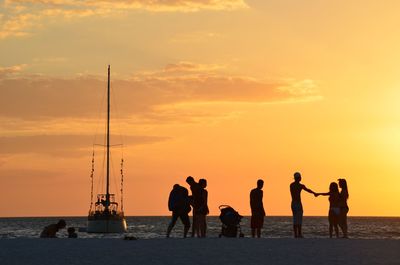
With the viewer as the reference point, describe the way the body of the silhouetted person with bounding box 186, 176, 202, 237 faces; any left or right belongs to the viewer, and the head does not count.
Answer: facing to the left of the viewer

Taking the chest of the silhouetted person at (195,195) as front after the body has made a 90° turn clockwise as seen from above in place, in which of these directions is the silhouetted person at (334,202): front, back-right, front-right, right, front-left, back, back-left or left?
right

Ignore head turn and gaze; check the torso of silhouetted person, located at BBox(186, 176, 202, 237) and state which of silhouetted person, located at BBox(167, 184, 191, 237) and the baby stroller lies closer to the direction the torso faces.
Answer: the silhouetted person

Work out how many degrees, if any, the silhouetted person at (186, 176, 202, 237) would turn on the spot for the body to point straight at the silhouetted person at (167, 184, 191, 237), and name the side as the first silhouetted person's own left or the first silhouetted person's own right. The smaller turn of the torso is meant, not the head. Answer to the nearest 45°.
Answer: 0° — they already face them

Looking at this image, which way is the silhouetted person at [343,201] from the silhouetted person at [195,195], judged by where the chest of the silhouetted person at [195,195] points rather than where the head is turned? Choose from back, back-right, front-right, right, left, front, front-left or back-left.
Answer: back

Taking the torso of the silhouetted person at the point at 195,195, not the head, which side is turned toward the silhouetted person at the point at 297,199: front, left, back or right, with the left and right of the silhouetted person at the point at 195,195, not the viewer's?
back
